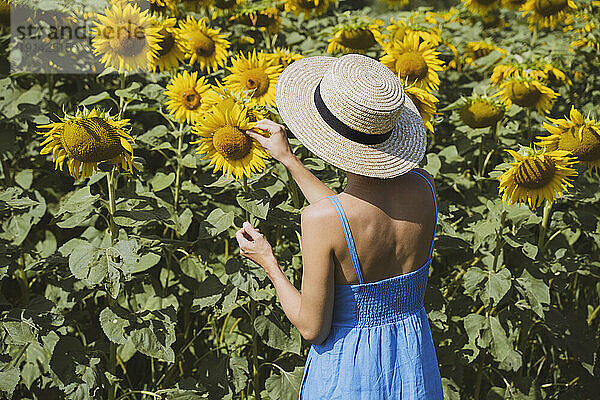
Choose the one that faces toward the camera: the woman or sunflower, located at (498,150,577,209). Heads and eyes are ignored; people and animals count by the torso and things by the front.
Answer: the sunflower

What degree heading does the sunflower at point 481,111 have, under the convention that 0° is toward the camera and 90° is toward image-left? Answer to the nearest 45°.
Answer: approximately 0°

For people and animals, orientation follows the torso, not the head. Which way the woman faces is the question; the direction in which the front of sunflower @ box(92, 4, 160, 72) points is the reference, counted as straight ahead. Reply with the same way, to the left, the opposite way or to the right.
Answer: the opposite way

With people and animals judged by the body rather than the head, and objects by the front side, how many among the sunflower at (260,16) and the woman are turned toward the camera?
1

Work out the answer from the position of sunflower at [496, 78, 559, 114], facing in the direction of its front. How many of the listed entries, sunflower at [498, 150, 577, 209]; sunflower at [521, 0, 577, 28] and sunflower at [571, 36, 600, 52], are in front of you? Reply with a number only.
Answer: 1

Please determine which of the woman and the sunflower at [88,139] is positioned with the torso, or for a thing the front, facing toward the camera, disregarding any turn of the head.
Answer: the sunflower

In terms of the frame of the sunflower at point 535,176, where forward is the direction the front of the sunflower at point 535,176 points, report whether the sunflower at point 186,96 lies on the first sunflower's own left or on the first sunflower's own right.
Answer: on the first sunflower's own right

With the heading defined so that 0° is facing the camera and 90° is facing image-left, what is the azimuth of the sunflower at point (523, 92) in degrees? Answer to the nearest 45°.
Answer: approximately 0°

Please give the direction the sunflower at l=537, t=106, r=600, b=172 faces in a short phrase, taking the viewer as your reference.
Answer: facing the viewer

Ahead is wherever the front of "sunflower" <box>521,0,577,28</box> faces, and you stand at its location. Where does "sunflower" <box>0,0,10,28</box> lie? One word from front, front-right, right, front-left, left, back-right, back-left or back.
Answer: front-right

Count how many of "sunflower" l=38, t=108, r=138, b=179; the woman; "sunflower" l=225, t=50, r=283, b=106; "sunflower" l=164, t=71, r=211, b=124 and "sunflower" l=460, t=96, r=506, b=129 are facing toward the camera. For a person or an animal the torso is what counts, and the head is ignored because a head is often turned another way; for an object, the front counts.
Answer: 4

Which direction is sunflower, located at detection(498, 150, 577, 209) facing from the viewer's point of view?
toward the camera

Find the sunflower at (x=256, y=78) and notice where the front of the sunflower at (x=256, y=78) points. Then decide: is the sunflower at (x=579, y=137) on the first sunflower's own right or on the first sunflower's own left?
on the first sunflower's own left

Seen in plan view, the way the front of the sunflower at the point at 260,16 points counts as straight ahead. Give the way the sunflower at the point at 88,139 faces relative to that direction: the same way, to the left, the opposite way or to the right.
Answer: the same way

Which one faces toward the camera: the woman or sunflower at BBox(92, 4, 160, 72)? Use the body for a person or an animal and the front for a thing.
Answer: the sunflower

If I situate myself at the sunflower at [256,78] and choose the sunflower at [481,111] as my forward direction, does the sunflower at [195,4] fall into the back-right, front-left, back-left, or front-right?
back-left
